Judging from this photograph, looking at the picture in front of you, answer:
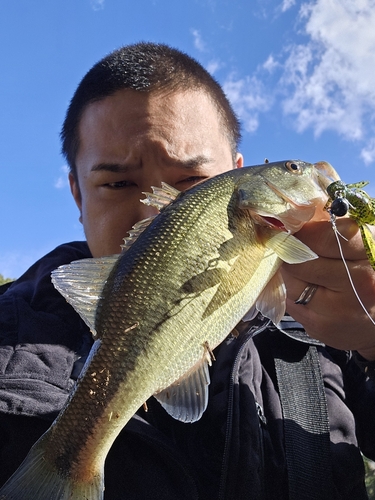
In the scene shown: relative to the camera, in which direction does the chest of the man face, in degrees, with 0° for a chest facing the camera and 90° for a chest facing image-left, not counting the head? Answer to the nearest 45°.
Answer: approximately 0°
